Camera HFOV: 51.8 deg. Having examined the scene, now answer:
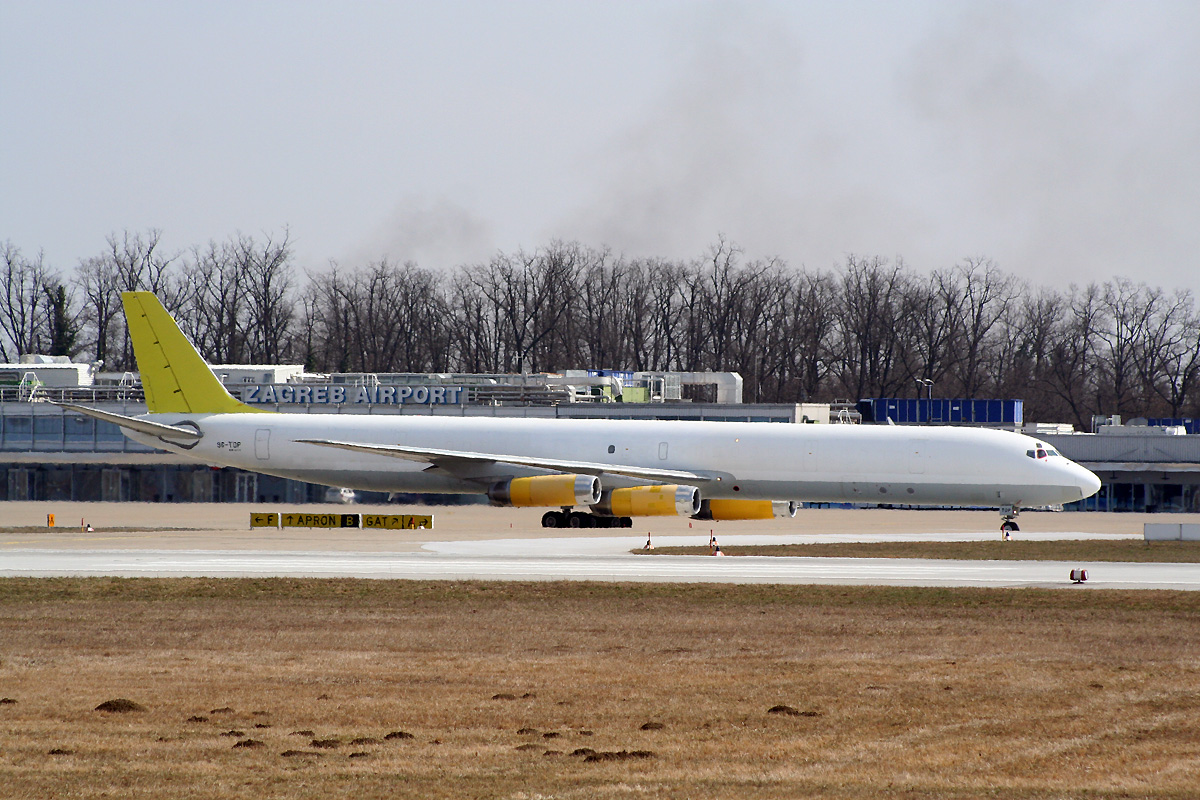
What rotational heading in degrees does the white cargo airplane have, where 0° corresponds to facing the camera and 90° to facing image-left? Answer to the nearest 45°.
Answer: approximately 270°
